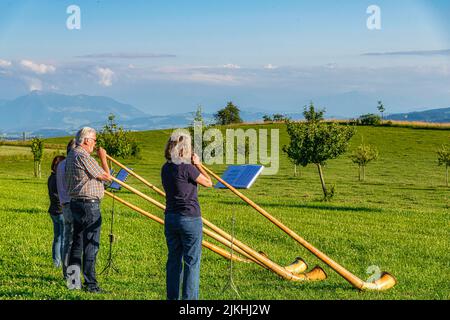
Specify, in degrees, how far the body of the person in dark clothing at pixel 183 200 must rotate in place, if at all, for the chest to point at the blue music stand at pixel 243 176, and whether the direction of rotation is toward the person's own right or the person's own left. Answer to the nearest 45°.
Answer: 0° — they already face it

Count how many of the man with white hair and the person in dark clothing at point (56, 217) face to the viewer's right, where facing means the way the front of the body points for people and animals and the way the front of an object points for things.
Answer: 2

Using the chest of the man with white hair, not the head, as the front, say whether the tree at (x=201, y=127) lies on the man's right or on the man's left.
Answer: on the man's left

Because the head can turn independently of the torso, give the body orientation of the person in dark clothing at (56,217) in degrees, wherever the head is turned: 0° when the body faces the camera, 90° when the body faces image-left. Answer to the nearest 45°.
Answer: approximately 270°

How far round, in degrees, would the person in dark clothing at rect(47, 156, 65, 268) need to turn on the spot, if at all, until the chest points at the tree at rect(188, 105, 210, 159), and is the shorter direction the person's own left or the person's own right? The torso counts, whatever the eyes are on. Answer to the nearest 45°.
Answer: approximately 90° to the person's own left

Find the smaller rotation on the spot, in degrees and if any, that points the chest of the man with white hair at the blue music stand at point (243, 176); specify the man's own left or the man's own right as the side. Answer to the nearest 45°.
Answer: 0° — they already face it

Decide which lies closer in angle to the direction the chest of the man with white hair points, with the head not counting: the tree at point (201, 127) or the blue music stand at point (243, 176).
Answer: the blue music stand

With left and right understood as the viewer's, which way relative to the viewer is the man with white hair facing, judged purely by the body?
facing to the right of the viewer

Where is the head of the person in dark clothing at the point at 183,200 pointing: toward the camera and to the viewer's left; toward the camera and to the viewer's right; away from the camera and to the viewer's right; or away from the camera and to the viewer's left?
away from the camera and to the viewer's right

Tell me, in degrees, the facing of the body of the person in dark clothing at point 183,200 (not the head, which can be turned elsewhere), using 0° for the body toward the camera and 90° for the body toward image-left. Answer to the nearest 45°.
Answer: approximately 225°

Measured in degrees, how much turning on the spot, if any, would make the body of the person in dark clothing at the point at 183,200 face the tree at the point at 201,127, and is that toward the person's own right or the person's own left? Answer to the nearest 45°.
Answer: approximately 45° to the person's own left
